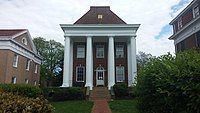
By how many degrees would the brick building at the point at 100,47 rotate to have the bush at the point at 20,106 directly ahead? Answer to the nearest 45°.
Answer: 0° — it already faces it

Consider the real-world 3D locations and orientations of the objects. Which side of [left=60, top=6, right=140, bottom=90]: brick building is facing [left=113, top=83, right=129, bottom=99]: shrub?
front

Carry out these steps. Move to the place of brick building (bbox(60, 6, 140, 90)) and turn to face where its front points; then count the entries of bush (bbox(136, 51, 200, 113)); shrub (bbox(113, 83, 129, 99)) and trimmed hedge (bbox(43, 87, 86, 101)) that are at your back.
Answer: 0

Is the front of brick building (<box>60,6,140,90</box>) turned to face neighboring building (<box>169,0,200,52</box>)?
no

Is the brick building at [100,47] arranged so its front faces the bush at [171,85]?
yes

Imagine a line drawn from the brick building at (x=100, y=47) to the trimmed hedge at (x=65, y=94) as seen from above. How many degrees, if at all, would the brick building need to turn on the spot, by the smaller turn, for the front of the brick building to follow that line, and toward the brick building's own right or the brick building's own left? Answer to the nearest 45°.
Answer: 0° — it already faces it

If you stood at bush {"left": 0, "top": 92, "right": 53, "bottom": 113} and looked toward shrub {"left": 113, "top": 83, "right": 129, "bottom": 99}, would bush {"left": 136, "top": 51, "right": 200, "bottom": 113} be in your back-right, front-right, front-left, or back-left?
front-right

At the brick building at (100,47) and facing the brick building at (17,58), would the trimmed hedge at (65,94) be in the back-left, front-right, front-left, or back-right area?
front-left

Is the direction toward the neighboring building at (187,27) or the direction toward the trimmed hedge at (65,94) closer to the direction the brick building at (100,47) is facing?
the trimmed hedge

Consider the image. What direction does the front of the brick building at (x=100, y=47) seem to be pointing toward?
toward the camera

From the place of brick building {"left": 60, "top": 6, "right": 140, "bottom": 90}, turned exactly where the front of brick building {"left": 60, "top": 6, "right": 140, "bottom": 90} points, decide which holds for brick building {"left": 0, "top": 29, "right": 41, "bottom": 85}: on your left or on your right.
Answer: on your right

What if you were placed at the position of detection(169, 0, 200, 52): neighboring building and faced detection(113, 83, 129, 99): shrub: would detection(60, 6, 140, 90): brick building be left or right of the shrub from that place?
right

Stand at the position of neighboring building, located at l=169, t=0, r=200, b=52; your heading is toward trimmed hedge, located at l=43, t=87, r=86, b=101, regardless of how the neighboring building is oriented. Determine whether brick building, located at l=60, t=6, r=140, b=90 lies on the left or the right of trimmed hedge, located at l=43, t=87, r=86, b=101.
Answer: right

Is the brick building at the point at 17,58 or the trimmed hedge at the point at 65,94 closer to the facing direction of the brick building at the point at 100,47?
the trimmed hedge
